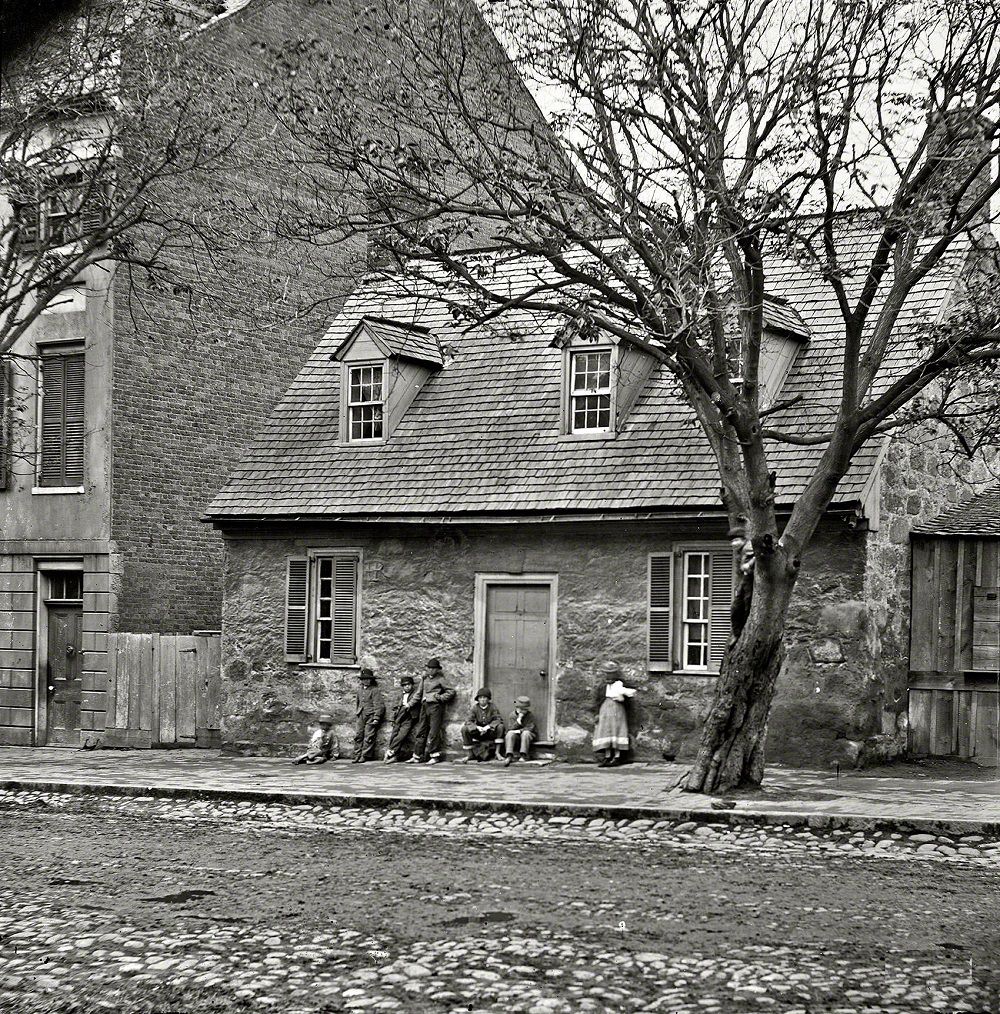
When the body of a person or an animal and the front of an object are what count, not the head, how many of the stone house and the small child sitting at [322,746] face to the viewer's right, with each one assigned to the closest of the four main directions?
0

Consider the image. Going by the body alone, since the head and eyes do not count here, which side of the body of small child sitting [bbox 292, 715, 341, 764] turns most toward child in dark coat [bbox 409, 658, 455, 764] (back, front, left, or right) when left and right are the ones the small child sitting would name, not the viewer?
left

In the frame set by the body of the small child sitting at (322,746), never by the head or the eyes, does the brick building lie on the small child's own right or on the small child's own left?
on the small child's own right

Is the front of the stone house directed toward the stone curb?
yes

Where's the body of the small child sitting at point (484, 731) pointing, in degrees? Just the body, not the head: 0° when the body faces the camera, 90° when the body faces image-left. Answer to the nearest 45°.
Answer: approximately 0°

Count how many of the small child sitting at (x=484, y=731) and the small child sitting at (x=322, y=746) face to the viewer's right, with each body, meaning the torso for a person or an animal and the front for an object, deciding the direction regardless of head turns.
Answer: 0

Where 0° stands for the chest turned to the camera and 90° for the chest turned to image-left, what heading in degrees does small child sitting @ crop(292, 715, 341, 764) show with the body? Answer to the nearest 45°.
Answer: approximately 45°
